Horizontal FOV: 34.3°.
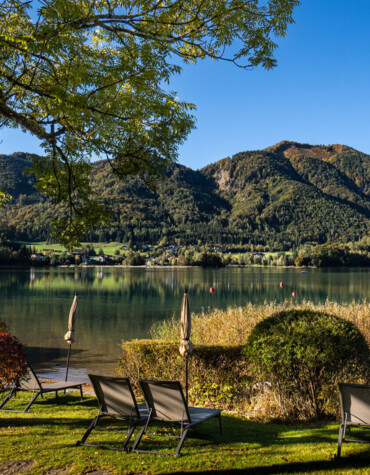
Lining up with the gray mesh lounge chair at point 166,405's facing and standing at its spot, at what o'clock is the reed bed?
The reed bed is roughly at 11 o'clock from the gray mesh lounge chair.

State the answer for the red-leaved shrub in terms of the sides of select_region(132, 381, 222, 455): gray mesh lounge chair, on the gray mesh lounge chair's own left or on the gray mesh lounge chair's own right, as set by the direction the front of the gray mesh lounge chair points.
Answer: on the gray mesh lounge chair's own left

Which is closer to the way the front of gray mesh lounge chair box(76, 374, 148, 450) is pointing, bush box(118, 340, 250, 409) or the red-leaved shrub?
the bush

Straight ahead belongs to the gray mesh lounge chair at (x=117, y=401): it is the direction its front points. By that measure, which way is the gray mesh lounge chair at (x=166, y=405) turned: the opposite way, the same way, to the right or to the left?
the same way

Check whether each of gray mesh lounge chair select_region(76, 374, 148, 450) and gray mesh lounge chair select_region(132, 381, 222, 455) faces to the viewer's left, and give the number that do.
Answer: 0

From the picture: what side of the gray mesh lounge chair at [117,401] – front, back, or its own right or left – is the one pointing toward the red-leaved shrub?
left

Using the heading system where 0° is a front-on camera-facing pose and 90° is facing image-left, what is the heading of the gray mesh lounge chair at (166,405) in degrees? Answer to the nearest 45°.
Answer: approximately 225°

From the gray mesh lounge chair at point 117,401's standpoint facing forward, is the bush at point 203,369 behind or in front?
in front
